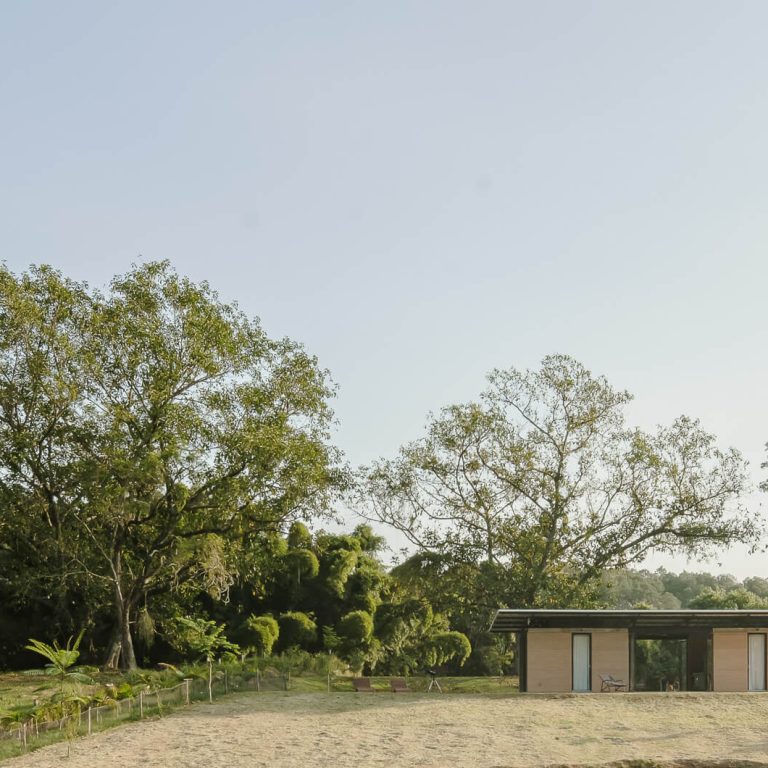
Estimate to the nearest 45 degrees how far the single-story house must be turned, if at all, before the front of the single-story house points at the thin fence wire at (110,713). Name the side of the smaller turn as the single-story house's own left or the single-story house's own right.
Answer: approximately 45° to the single-story house's own right

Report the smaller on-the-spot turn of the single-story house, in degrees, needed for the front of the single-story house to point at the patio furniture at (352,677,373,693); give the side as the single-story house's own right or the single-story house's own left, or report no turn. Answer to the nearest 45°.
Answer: approximately 90° to the single-story house's own right

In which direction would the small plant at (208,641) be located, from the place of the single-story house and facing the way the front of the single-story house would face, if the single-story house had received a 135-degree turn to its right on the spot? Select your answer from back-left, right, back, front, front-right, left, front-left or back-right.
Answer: front-left

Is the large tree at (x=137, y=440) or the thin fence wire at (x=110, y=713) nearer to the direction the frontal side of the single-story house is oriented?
the thin fence wire

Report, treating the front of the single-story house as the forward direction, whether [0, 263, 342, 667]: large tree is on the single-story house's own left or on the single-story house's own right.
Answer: on the single-story house's own right

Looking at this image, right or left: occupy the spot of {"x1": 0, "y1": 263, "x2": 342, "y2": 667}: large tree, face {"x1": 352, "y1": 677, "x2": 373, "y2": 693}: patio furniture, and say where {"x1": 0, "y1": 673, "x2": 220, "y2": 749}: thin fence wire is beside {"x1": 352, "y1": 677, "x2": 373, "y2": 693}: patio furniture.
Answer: right

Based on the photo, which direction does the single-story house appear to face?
toward the camera
